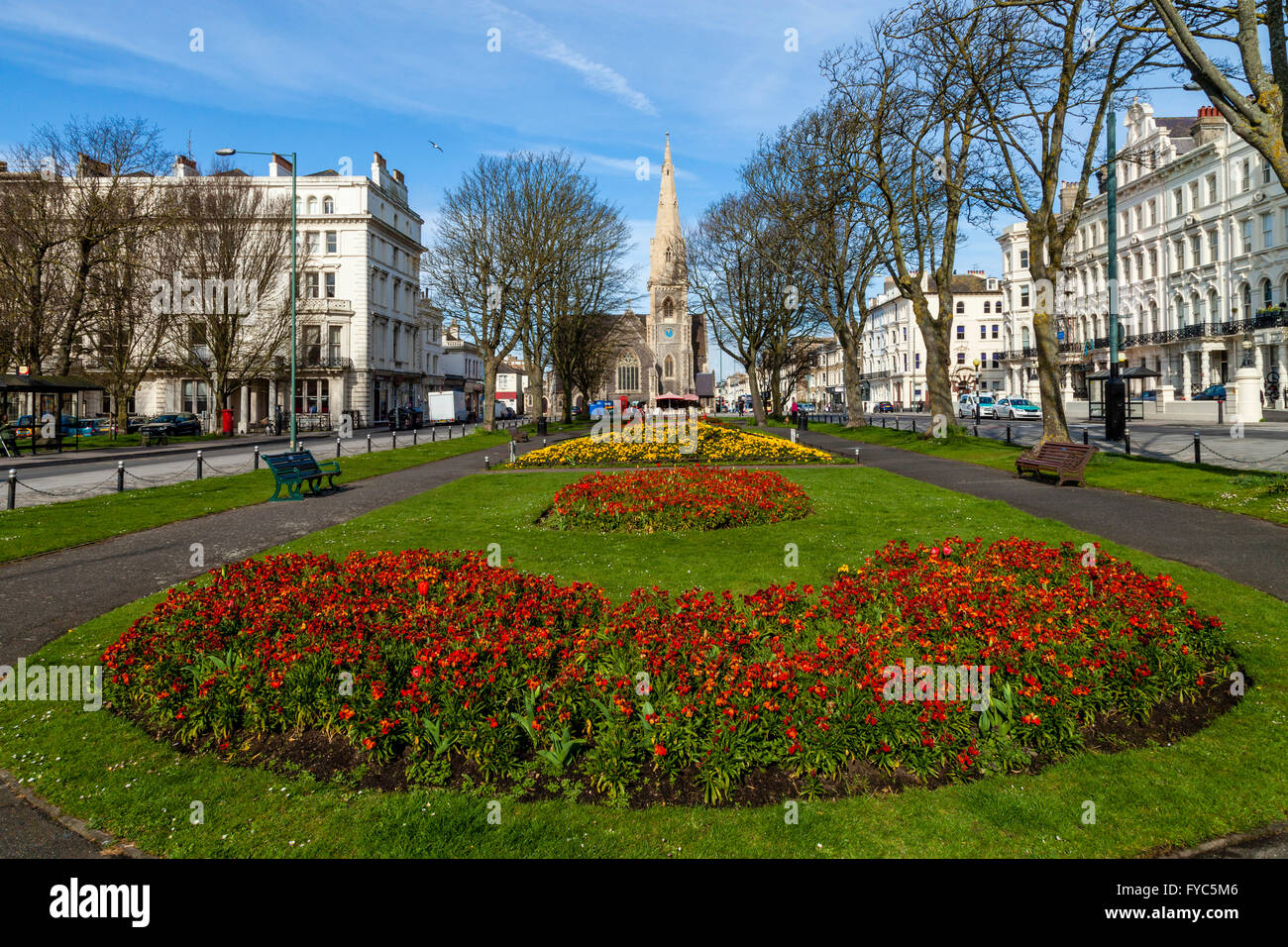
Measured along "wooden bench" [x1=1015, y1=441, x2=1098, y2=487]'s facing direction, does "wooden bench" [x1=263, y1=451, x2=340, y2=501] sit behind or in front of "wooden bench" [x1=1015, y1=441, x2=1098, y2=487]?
in front

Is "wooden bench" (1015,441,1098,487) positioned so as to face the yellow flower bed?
no

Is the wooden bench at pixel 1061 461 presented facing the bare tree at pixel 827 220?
no

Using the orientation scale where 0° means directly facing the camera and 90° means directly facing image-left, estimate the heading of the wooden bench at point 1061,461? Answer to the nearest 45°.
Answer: approximately 45°

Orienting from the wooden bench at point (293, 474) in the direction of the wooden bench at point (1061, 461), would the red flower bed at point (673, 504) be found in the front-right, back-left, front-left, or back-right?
front-right

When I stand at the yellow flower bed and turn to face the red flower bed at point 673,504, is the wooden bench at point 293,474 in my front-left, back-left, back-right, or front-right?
front-right

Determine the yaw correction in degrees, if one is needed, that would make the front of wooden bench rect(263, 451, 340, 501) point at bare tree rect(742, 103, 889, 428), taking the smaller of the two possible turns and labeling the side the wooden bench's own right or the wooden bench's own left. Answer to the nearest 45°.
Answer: approximately 90° to the wooden bench's own left

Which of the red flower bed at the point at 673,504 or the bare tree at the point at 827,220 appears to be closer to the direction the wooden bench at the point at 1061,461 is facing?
the red flower bed

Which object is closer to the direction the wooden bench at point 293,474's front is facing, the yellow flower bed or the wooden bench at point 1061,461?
the wooden bench

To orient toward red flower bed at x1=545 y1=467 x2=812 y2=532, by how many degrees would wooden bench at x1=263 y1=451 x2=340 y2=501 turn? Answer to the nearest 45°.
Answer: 0° — it already faces it

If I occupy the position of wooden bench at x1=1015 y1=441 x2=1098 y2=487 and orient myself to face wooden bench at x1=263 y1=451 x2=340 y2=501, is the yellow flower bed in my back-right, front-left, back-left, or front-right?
front-right

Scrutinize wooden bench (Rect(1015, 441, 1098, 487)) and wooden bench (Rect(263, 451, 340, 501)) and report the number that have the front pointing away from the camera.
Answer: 0

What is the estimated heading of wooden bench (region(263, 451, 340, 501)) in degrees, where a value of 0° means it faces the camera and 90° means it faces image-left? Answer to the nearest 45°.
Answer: approximately 315°

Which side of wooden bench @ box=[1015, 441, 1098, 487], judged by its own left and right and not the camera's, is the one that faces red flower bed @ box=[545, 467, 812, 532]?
front

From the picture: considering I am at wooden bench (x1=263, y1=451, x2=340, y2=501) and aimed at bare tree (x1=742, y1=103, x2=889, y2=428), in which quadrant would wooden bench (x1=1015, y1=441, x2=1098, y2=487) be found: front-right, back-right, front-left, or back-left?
front-right

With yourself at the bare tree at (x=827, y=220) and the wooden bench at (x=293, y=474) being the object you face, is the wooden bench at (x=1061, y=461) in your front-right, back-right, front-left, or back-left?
front-left

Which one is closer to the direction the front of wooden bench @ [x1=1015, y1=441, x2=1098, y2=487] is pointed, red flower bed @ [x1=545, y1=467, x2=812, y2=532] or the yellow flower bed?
the red flower bed
